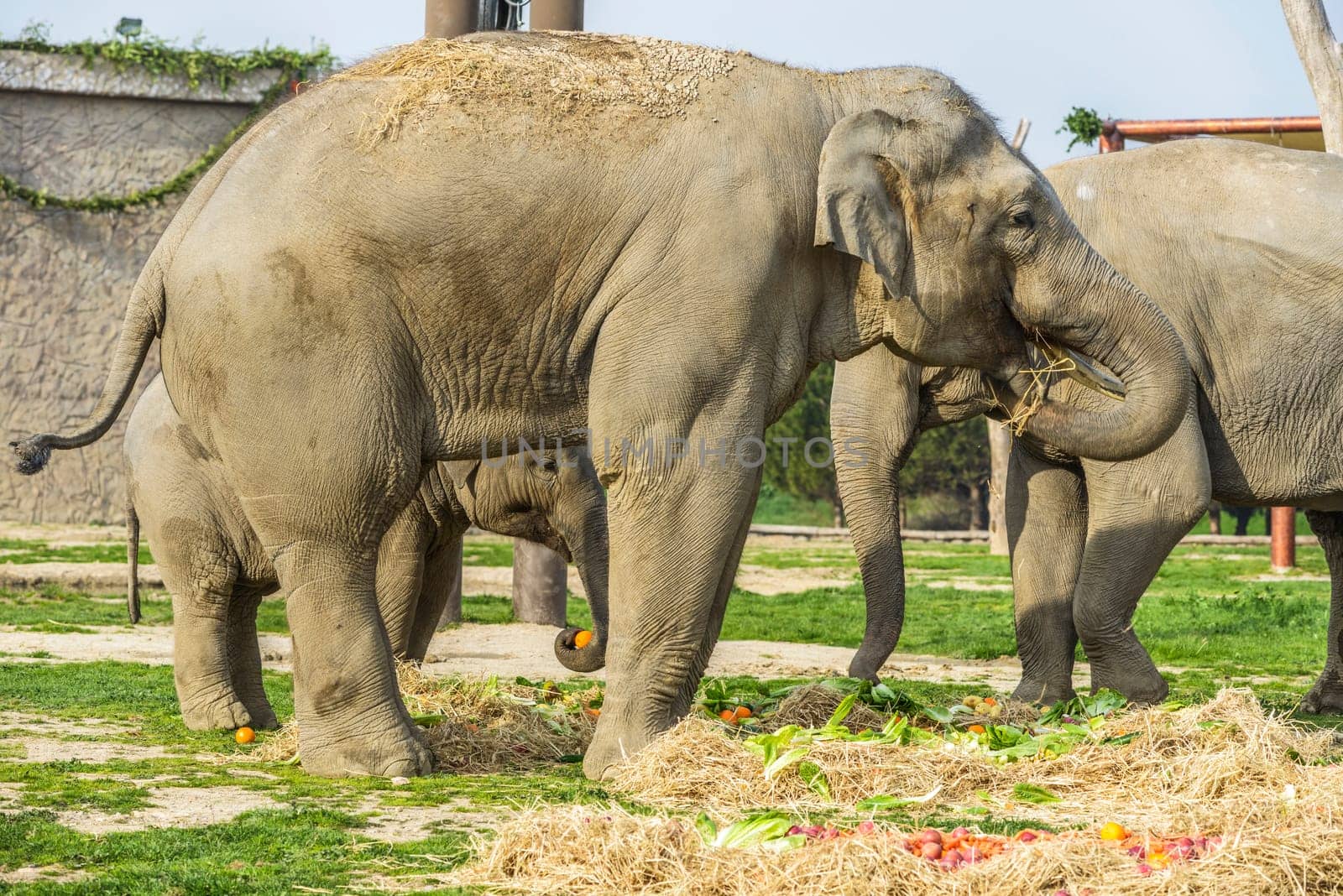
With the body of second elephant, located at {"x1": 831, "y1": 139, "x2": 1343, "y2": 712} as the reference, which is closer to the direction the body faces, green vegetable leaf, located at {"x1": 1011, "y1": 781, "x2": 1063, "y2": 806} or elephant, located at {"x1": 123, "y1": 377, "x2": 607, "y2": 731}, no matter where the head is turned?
the elephant

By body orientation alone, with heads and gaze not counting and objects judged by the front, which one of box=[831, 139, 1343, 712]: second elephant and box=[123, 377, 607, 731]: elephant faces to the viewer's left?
the second elephant

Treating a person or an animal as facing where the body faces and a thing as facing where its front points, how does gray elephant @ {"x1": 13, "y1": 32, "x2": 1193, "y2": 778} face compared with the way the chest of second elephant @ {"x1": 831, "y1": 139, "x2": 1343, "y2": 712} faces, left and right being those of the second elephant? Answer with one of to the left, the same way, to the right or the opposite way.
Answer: the opposite way

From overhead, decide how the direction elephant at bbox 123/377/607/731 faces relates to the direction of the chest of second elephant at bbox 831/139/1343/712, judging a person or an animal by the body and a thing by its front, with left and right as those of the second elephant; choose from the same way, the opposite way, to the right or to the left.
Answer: the opposite way

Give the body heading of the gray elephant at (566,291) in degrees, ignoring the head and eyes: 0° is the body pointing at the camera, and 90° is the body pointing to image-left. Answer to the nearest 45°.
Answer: approximately 270°

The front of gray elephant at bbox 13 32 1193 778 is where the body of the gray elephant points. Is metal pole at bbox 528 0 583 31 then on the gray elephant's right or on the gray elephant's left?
on the gray elephant's left

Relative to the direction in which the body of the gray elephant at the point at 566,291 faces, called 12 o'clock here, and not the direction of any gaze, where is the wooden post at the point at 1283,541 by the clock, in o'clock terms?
The wooden post is roughly at 10 o'clock from the gray elephant.

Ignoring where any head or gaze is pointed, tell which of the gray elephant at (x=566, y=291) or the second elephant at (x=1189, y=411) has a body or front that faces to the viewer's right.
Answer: the gray elephant

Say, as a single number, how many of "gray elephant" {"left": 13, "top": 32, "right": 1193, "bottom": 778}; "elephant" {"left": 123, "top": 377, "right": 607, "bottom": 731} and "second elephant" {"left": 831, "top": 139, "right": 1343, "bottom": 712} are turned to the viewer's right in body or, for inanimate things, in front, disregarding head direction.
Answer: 2

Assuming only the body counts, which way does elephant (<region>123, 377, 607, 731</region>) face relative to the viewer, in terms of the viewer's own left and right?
facing to the right of the viewer

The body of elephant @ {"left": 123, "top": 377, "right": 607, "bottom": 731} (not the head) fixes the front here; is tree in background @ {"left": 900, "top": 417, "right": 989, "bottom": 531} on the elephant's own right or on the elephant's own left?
on the elephant's own left

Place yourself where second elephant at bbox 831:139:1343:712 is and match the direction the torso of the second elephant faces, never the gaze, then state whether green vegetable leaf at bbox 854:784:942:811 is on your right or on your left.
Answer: on your left

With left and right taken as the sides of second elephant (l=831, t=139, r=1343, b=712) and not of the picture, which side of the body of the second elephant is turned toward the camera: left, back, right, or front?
left
